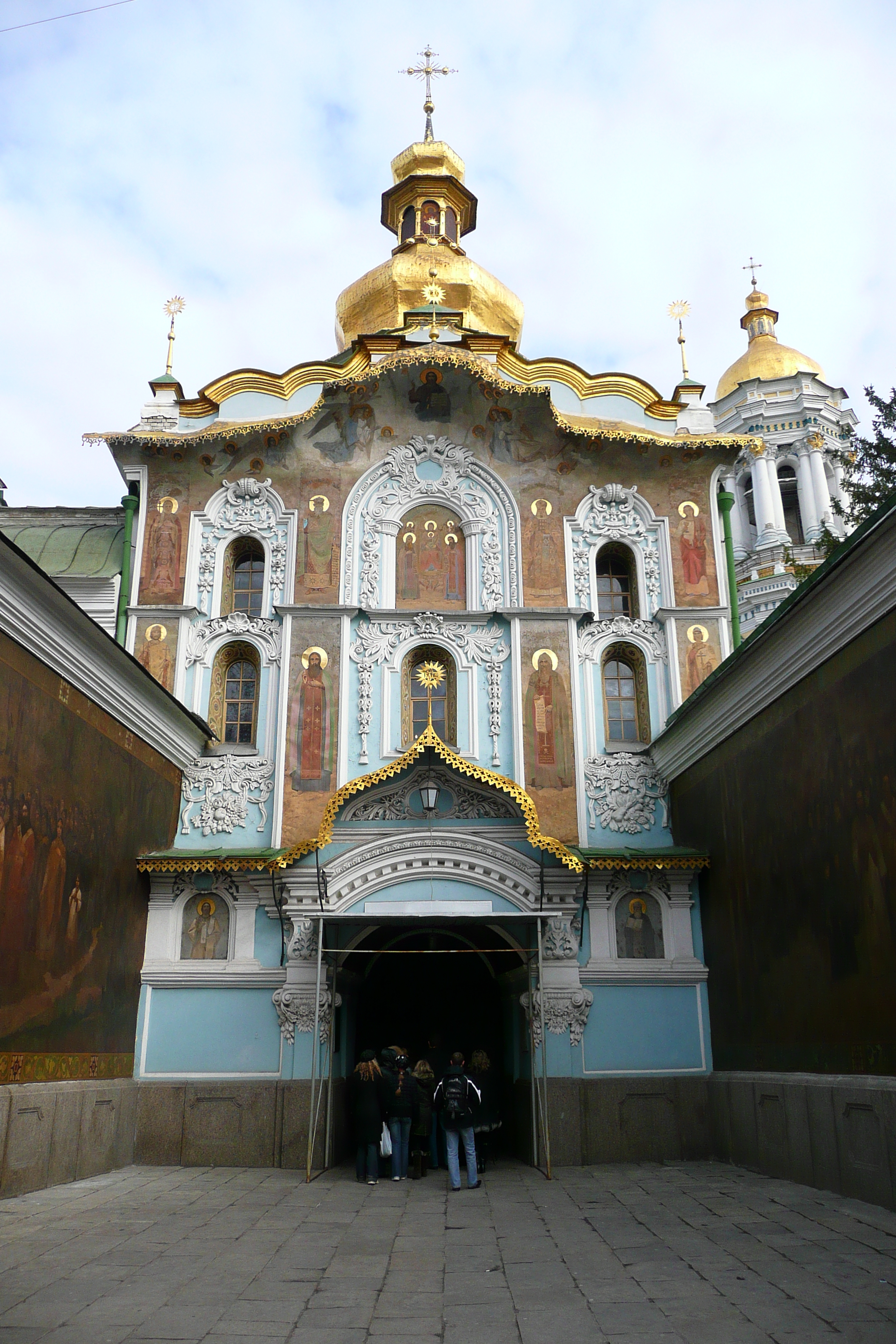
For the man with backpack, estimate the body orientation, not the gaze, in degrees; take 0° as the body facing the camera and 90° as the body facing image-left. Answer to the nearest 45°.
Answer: approximately 180°

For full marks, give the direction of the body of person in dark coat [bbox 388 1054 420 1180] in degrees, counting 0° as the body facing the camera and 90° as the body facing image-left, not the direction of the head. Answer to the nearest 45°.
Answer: approximately 180°

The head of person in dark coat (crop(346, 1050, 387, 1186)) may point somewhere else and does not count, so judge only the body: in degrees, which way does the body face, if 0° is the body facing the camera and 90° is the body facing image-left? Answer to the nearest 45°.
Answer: approximately 180°

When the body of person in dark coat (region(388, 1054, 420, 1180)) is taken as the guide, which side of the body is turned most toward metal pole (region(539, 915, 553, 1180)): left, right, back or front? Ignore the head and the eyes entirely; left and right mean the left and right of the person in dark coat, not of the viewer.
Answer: right

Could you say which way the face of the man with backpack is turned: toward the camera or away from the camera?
away from the camera

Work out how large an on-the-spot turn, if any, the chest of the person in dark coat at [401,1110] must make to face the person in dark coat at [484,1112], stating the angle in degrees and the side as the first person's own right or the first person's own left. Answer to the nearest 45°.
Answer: approximately 45° to the first person's own right

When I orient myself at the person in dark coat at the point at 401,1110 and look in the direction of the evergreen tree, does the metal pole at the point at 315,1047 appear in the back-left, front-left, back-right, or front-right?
back-left

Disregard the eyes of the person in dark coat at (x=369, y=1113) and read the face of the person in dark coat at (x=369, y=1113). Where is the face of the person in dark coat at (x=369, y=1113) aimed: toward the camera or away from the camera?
away from the camera
